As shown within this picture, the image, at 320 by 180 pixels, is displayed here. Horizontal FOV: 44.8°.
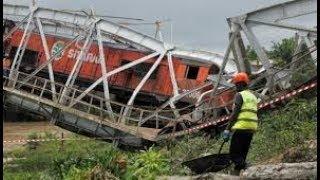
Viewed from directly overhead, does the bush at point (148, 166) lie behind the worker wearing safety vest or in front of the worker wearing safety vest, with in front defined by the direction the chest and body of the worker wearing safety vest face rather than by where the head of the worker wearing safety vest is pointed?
in front

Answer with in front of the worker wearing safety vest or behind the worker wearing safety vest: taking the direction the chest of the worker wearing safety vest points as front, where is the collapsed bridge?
in front

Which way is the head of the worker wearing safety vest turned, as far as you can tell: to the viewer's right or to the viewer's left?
to the viewer's left

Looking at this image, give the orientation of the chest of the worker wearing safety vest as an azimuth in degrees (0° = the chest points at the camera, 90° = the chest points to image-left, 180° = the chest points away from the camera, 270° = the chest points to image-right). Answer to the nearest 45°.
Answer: approximately 135°
